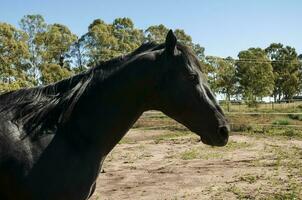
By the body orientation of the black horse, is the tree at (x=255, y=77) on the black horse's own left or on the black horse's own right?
on the black horse's own left

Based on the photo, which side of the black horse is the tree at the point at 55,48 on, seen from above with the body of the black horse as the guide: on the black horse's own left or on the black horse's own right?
on the black horse's own left

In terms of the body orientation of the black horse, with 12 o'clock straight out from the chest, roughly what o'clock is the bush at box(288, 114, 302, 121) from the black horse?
The bush is roughly at 10 o'clock from the black horse.

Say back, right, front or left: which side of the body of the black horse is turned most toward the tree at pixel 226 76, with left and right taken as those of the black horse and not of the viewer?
left

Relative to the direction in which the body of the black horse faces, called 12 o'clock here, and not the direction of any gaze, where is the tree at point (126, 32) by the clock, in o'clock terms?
The tree is roughly at 9 o'clock from the black horse.

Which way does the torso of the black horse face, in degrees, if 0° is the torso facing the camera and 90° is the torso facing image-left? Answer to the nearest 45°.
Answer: approximately 270°

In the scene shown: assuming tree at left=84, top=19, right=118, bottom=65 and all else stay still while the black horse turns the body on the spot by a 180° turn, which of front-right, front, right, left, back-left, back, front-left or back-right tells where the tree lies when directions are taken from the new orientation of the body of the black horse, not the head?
right
